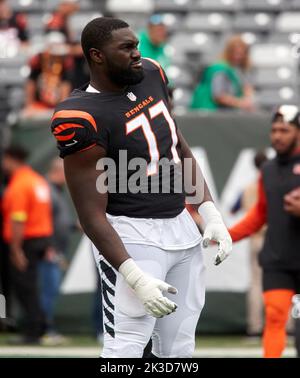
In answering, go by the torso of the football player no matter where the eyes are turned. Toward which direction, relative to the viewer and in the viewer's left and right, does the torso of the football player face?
facing the viewer and to the right of the viewer

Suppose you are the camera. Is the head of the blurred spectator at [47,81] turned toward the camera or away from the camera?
toward the camera

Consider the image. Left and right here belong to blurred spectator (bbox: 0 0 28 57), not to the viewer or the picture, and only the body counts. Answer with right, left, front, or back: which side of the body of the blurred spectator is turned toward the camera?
front

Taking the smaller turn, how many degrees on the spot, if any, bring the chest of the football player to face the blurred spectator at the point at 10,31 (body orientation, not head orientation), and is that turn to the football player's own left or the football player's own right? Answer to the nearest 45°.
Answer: approximately 135° to the football player's own left
